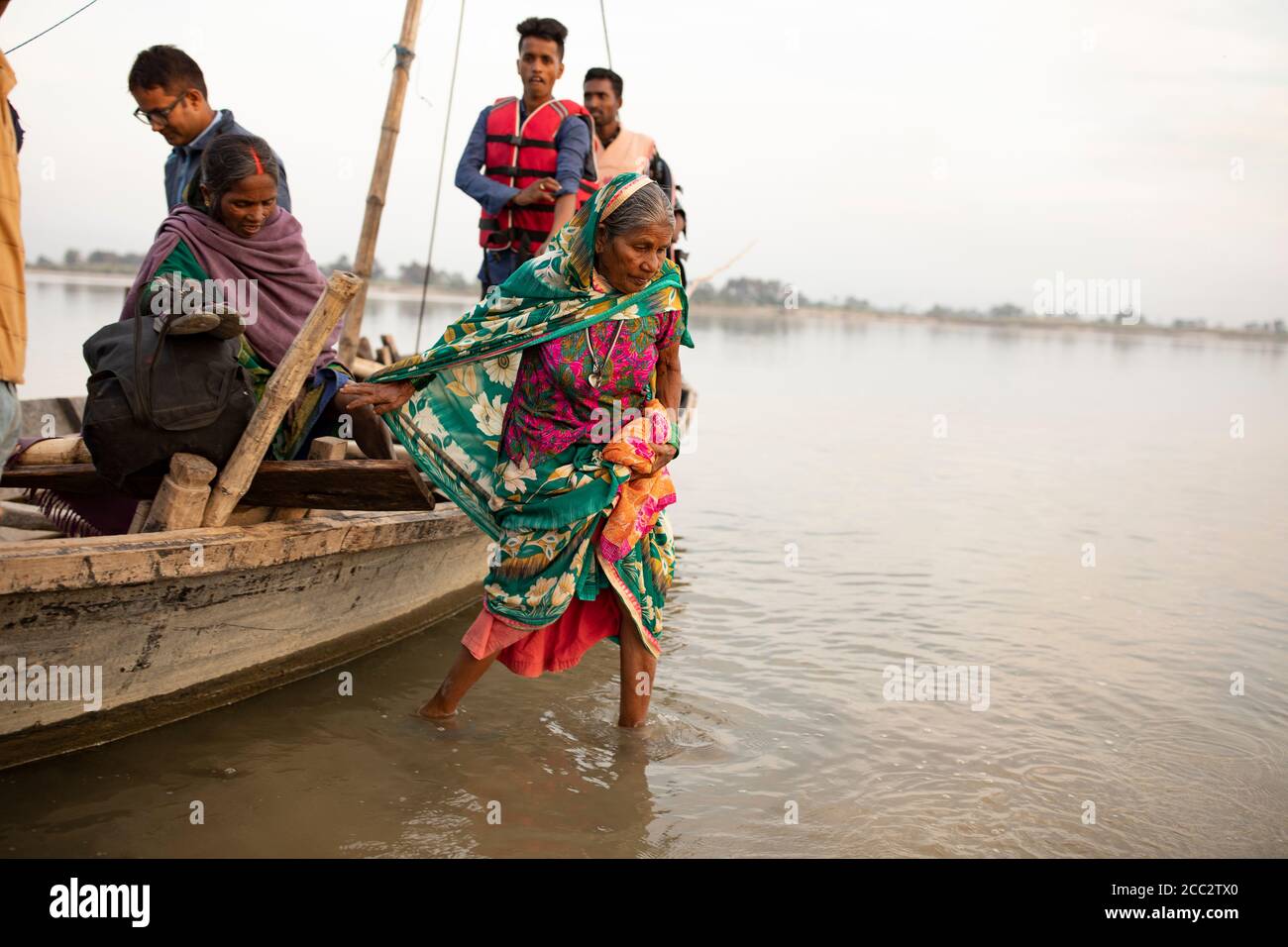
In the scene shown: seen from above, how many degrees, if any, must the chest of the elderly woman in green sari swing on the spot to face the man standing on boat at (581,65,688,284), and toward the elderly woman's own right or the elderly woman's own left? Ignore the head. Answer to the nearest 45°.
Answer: approximately 135° to the elderly woman's own left

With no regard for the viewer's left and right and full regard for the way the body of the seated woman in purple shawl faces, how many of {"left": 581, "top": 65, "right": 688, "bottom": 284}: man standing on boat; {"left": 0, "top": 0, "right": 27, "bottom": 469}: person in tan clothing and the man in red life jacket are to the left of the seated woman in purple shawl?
2

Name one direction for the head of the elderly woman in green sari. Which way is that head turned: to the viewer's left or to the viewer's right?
to the viewer's right

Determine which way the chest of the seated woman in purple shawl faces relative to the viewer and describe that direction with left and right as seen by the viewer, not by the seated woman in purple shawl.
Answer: facing the viewer and to the right of the viewer

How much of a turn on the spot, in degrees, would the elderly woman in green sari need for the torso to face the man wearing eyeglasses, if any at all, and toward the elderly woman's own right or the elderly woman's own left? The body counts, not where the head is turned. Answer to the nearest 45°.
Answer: approximately 180°

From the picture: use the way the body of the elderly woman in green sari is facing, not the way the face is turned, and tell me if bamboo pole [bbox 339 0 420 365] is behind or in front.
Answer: behind

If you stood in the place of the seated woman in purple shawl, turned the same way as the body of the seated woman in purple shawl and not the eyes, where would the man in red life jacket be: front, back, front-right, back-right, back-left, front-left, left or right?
left
